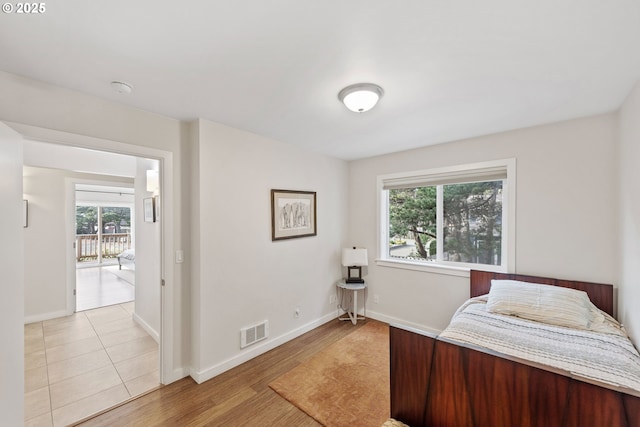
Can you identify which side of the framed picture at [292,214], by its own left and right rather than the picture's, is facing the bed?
front

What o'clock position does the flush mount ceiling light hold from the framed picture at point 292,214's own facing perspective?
The flush mount ceiling light is roughly at 1 o'clock from the framed picture.

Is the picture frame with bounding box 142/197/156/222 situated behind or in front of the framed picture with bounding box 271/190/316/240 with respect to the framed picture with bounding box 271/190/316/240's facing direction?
behind

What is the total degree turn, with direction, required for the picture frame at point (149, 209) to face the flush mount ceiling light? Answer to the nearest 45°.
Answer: approximately 90° to its left

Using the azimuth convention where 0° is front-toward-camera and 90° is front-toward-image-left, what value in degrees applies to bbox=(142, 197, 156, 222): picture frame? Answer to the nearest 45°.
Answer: approximately 45°

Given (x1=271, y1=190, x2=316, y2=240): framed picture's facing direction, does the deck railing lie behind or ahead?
behind

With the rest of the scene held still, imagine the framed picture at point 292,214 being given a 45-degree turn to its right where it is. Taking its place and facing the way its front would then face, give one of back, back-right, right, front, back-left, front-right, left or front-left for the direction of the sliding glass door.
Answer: back-right

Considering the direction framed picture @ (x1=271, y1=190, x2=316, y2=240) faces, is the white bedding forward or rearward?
forward

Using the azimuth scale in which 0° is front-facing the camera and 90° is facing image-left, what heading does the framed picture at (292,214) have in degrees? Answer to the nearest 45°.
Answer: approximately 315°

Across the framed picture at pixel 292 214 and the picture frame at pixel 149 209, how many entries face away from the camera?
0
